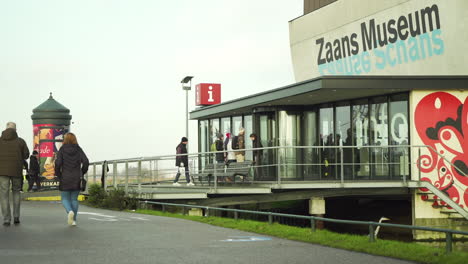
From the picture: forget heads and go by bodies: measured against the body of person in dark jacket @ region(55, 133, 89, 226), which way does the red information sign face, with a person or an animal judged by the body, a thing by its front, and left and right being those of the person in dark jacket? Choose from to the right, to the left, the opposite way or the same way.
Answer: the opposite way

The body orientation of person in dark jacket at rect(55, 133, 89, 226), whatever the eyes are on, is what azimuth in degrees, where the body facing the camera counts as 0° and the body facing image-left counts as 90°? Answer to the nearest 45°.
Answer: approximately 180°

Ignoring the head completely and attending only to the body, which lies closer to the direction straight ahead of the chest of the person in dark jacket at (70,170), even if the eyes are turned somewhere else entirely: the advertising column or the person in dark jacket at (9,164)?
the advertising column

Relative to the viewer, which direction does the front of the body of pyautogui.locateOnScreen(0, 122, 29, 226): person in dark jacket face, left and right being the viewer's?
facing away from the viewer
